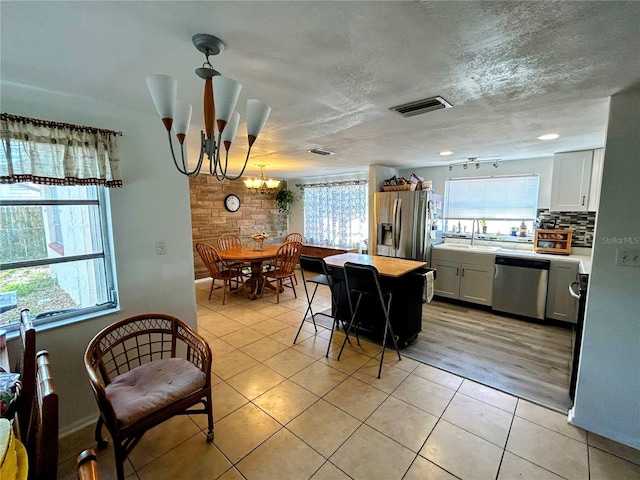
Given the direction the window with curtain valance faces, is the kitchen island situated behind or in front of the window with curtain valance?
in front

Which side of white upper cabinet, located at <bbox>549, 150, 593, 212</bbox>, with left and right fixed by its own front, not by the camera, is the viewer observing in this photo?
front

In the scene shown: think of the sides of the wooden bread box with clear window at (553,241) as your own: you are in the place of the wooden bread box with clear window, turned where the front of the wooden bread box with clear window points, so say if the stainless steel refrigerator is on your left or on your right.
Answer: on your right

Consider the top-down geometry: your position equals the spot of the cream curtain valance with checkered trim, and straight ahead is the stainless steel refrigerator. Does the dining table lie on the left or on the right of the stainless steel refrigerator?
left

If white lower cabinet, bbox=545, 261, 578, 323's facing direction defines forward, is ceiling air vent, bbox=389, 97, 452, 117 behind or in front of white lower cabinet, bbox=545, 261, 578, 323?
in front

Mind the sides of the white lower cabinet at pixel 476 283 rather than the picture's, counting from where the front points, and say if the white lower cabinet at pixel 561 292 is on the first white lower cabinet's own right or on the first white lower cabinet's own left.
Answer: on the first white lower cabinet's own left

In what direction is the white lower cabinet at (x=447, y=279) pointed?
toward the camera

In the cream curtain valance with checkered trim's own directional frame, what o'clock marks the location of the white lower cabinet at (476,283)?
The white lower cabinet is roughly at 11 o'clock from the cream curtain valance with checkered trim.

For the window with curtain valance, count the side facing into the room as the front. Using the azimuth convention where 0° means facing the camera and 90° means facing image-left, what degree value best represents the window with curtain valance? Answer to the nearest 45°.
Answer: approximately 315°

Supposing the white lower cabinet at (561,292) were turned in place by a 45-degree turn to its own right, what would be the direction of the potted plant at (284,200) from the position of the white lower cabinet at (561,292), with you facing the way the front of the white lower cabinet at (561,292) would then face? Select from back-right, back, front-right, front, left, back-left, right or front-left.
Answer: front-right

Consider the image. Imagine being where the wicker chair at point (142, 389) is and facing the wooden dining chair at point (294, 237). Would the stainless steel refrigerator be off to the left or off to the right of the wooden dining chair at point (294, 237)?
right

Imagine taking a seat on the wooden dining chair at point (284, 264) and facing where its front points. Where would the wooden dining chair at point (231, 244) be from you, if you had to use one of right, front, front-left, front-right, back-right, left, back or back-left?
front

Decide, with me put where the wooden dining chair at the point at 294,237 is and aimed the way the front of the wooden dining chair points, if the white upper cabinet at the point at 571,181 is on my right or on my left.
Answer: on my left

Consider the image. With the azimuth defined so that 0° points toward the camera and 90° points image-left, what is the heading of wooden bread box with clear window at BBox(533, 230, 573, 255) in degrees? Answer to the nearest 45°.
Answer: approximately 0°

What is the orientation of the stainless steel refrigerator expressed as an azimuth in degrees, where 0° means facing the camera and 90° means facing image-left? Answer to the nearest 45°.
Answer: approximately 45°

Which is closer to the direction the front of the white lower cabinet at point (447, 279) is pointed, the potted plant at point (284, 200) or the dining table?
the dining table

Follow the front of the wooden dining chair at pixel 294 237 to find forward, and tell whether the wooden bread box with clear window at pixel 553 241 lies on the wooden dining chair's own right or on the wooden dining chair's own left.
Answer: on the wooden dining chair's own left
